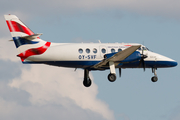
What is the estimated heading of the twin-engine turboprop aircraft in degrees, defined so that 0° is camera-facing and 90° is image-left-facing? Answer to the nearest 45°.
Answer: approximately 270°
